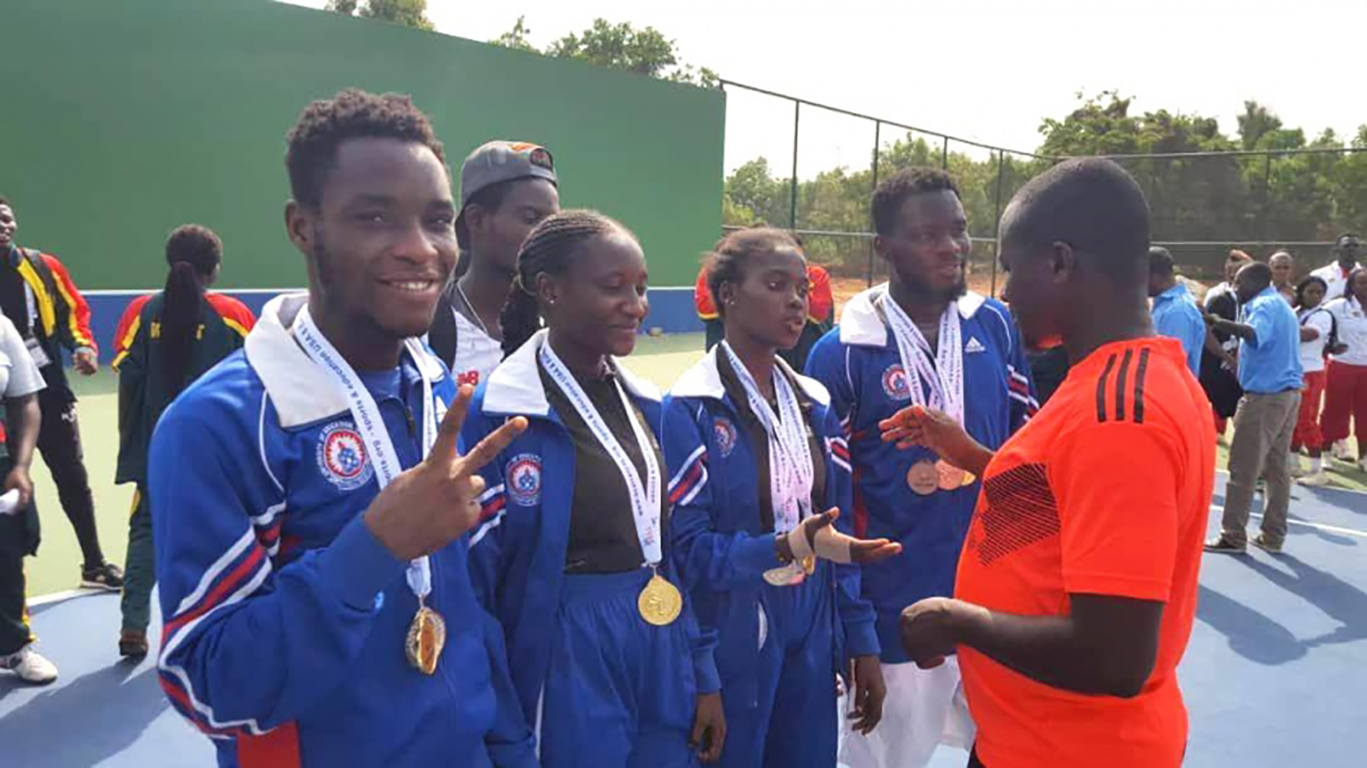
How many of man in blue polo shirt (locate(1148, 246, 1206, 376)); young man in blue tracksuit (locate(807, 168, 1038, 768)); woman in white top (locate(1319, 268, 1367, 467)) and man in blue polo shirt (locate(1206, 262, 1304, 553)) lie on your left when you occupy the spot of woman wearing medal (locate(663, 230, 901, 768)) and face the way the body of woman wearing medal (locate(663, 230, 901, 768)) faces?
4

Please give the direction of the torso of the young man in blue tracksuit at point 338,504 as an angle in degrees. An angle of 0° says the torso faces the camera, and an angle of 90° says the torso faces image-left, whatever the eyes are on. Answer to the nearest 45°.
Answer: approximately 315°

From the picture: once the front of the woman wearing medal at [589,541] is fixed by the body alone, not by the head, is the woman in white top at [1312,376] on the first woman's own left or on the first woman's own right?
on the first woman's own left

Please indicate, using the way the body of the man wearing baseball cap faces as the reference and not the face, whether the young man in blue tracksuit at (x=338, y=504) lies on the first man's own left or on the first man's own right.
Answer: on the first man's own right

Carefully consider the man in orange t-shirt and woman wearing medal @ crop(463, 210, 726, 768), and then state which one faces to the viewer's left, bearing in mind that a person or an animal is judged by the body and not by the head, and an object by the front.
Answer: the man in orange t-shirt

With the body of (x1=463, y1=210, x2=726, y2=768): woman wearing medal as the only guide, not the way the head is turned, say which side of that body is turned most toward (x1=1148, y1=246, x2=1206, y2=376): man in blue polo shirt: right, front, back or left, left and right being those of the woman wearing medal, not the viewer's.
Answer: left

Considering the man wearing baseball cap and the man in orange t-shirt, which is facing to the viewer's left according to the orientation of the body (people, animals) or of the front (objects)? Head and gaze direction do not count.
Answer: the man in orange t-shirt

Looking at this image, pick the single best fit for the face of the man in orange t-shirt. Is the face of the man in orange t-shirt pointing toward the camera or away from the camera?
away from the camera

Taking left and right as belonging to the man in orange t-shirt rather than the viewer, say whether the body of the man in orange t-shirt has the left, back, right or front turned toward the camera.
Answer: left

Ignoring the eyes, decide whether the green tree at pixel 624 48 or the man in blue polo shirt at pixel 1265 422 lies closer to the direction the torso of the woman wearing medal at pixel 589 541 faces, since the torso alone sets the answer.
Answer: the man in blue polo shirt

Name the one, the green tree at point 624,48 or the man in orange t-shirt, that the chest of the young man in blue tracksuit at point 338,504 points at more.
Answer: the man in orange t-shirt

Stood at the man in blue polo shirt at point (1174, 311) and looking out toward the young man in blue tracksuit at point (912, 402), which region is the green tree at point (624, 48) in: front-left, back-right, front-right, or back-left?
back-right

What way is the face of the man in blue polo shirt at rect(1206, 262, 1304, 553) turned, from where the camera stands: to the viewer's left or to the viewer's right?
to the viewer's left

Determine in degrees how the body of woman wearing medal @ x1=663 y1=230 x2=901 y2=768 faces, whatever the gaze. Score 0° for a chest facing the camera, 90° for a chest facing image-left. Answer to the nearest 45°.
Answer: approximately 315°

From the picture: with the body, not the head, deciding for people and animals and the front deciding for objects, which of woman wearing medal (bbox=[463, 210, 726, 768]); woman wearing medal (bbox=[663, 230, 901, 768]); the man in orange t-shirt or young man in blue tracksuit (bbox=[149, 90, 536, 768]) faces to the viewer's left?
the man in orange t-shirt

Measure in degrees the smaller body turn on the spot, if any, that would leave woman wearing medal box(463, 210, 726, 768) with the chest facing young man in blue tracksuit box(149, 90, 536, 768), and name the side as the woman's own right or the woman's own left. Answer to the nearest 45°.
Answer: approximately 90° to the woman's own right
